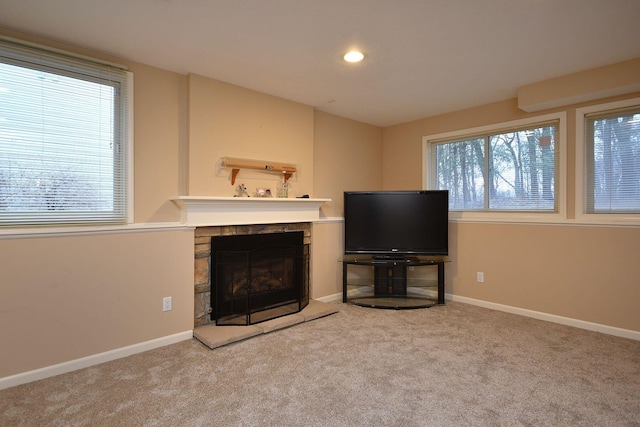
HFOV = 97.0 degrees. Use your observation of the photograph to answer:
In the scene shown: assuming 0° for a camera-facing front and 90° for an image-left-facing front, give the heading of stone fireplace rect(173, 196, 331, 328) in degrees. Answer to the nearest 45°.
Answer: approximately 315°

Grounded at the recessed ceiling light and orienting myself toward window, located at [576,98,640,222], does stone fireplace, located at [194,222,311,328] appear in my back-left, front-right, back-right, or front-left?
back-left

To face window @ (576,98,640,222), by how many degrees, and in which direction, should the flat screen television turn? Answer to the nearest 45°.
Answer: approximately 90° to its left

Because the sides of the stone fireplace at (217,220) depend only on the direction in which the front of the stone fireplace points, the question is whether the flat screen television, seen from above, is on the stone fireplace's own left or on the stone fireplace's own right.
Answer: on the stone fireplace's own left

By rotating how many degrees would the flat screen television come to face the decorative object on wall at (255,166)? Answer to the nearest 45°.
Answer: approximately 45° to its right

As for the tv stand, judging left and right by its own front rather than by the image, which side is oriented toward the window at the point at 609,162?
left

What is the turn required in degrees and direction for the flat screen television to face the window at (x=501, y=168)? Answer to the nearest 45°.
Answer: approximately 90° to its left

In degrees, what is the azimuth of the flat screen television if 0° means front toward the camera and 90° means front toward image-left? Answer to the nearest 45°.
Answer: approximately 0°
